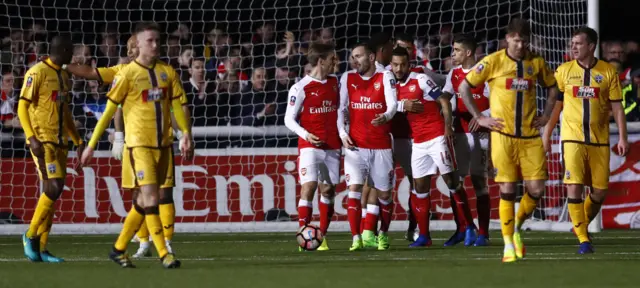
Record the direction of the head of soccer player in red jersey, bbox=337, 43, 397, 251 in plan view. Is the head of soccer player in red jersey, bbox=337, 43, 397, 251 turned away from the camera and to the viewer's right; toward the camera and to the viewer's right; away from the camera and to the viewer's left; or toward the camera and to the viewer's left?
toward the camera and to the viewer's left

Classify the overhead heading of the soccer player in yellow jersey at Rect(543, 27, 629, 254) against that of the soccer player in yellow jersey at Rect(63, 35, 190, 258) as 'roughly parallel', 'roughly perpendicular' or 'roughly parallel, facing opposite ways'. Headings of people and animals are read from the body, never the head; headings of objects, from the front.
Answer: roughly parallel

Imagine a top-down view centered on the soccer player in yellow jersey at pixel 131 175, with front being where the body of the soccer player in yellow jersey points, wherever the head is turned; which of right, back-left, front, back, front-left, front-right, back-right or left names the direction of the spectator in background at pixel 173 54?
back-right

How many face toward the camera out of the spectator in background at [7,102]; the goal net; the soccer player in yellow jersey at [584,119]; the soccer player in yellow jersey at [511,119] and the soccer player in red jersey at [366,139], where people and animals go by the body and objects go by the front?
5

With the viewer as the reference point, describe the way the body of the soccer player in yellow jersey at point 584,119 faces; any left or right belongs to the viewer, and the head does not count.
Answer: facing the viewer

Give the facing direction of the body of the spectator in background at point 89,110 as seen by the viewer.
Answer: toward the camera

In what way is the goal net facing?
toward the camera

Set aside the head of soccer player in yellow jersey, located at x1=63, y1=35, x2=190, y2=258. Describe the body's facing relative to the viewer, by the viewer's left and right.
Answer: facing the viewer and to the left of the viewer

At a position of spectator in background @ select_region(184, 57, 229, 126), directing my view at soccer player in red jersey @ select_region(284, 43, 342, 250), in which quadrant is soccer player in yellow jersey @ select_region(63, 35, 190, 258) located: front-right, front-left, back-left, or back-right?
front-right

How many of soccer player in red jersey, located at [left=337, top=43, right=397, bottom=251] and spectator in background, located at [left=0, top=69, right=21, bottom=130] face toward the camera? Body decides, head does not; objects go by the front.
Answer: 2

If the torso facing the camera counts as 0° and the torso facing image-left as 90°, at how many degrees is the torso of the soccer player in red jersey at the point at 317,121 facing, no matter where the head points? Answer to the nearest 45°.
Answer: approximately 315°

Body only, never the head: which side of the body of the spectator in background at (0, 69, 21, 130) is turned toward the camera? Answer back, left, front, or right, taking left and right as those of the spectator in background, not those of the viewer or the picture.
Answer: front

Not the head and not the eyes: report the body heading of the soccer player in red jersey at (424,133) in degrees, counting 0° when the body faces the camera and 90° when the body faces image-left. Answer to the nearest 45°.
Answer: approximately 45°
